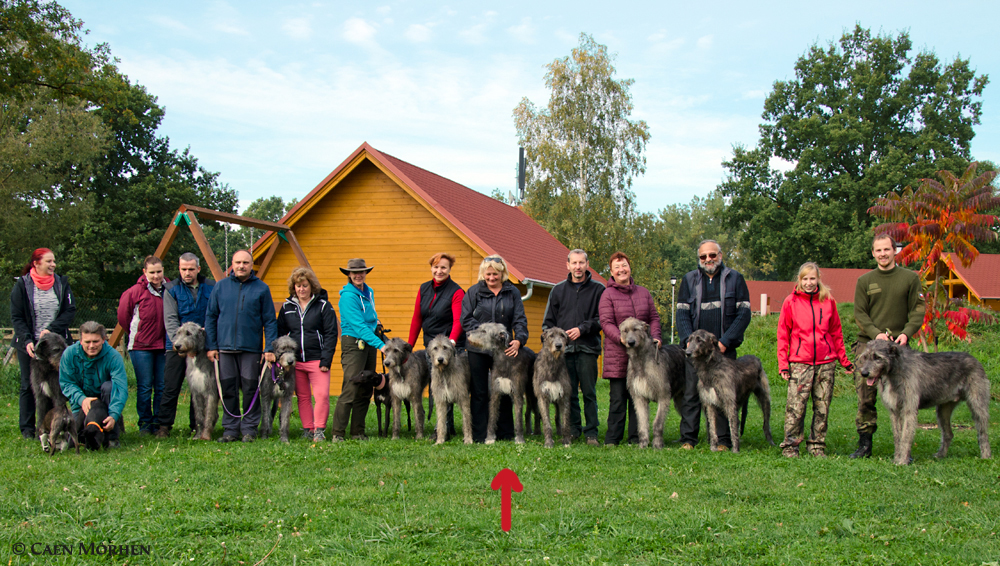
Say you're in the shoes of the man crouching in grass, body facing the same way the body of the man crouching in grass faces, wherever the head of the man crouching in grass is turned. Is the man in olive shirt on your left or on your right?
on your left

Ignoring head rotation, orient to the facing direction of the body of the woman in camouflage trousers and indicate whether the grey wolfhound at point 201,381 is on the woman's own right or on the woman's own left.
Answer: on the woman's own right

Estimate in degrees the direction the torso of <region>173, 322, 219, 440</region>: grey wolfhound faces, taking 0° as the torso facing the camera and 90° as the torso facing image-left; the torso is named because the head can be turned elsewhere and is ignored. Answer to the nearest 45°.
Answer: approximately 45°

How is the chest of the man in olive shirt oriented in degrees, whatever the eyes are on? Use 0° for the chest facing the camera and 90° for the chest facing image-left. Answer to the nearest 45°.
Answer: approximately 0°

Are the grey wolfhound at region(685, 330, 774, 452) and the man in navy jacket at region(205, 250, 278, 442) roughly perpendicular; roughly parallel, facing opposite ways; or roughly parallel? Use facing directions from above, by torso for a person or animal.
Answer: roughly perpendicular

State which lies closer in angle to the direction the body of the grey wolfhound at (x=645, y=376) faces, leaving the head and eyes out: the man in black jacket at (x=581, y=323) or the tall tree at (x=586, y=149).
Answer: the man in black jacket

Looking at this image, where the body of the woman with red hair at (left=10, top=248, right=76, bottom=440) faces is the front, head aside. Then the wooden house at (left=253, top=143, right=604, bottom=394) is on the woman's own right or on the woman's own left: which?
on the woman's own left
